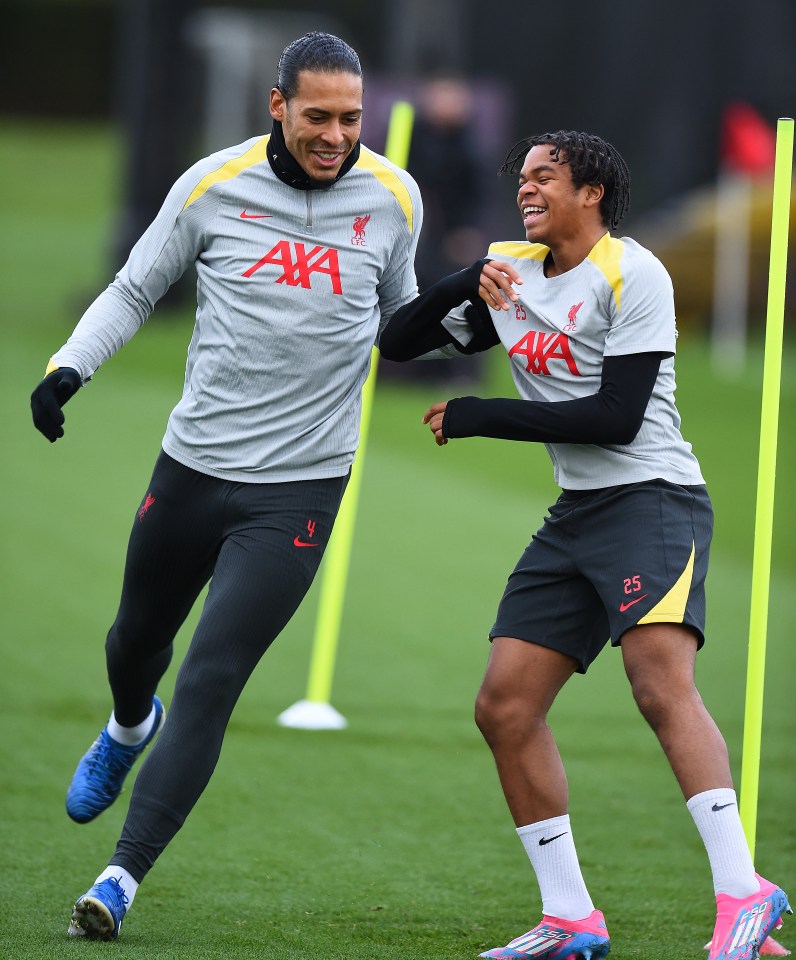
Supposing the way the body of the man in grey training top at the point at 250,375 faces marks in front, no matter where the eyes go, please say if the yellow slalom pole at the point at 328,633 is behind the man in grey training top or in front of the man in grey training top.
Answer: behind

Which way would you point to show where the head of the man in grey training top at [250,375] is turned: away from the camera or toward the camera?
toward the camera

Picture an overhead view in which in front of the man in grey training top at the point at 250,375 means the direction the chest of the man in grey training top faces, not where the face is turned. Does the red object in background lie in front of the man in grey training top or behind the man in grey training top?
behind

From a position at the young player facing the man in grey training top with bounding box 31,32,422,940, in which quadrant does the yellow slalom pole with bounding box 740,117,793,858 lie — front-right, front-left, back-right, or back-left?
back-right

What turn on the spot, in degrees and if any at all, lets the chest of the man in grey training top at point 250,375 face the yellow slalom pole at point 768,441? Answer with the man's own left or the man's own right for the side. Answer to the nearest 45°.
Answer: approximately 90° to the man's own left

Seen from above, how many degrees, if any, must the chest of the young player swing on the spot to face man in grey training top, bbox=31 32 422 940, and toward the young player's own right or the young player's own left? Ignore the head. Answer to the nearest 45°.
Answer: approximately 45° to the young player's own right

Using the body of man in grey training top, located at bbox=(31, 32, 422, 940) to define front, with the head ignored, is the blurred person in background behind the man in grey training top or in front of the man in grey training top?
behind

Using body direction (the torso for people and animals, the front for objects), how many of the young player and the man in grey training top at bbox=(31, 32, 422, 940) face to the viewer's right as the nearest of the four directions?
0

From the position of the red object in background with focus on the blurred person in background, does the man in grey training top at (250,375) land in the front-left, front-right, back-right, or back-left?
front-left

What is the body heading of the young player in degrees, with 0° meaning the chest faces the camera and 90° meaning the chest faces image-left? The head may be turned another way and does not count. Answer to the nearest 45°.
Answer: approximately 45°

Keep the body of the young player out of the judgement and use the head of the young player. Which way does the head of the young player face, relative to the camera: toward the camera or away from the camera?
toward the camera

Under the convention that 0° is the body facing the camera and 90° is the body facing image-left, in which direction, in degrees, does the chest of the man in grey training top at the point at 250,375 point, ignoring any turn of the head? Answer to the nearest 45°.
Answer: approximately 0°
